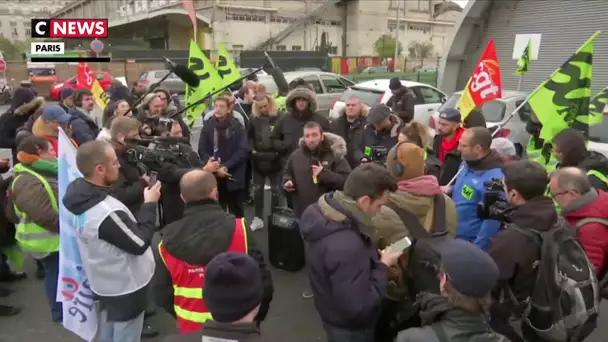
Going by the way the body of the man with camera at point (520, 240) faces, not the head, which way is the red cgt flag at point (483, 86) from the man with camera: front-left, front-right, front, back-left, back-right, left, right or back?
front-right

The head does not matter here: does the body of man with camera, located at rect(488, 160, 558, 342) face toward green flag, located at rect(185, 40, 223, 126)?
yes

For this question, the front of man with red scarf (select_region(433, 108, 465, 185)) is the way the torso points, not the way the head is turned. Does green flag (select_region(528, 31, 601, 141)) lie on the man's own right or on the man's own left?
on the man's own left

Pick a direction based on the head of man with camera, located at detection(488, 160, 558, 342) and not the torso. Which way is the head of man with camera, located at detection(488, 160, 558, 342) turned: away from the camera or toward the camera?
away from the camera

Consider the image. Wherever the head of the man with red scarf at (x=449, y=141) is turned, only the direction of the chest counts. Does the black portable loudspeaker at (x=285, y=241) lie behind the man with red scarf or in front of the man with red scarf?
in front

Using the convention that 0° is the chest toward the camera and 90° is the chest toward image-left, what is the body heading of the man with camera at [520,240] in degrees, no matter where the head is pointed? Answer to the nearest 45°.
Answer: approximately 135°

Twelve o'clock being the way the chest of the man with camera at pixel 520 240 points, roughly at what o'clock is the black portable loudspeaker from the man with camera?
The black portable loudspeaker is roughly at 12 o'clock from the man with camera.
